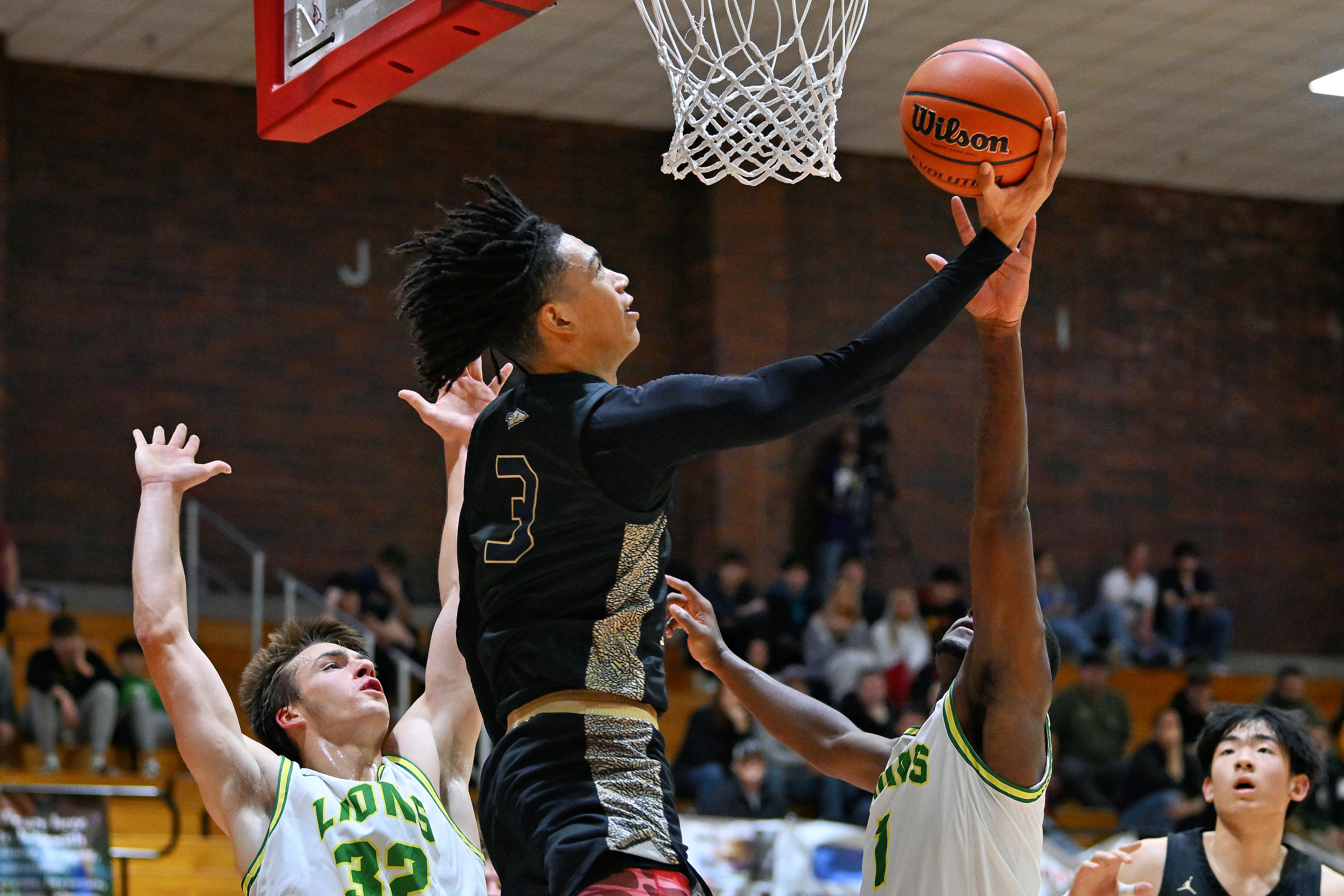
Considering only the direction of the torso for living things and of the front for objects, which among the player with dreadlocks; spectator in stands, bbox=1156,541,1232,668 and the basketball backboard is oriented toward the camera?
the spectator in stands

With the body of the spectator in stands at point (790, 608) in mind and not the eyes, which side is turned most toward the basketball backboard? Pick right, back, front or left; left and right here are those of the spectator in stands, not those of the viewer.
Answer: front

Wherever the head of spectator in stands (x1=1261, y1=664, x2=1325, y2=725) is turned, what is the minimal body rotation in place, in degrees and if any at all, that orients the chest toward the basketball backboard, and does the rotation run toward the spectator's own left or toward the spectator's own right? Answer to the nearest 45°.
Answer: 0° — they already face it

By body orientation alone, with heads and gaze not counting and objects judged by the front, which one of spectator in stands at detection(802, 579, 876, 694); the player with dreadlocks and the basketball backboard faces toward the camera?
the spectator in stands

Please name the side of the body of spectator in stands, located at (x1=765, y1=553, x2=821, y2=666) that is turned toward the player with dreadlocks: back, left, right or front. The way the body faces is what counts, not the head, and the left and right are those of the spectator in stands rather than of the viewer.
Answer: front

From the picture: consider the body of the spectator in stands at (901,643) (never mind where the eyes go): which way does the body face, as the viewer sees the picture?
toward the camera

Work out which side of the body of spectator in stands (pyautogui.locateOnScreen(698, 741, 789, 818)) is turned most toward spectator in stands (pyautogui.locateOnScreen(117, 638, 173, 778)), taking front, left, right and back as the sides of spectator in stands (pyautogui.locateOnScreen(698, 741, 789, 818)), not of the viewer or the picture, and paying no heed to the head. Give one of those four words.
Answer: right

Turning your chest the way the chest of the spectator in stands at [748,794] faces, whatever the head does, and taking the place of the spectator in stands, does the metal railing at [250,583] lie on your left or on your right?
on your right

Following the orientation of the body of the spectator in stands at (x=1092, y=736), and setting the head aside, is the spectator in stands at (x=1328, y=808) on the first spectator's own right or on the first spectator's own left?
on the first spectator's own left

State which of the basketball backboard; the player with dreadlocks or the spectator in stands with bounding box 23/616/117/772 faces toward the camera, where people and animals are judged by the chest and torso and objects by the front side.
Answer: the spectator in stands

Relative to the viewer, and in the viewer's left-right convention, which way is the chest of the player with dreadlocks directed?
facing away from the viewer and to the right of the viewer

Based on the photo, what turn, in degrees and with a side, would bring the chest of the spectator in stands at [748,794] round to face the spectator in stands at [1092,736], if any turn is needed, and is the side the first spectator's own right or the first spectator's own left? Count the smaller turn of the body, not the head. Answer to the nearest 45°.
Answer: approximately 135° to the first spectator's own left

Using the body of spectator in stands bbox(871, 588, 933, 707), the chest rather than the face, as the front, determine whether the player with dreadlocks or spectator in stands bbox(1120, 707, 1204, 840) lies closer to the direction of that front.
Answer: the player with dreadlocks
